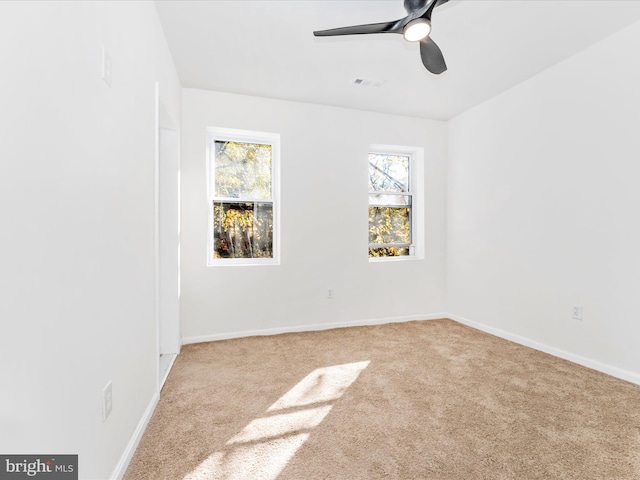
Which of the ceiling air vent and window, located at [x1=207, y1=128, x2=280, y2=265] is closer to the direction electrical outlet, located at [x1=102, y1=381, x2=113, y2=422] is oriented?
the ceiling air vent

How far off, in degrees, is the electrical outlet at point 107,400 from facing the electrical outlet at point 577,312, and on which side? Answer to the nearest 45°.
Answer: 0° — it already faces it

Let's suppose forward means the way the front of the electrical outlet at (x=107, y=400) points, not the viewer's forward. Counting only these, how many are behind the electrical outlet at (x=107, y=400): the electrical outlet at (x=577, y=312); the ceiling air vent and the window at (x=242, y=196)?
0

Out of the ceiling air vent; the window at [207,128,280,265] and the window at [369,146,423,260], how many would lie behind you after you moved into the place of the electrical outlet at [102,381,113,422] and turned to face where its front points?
0

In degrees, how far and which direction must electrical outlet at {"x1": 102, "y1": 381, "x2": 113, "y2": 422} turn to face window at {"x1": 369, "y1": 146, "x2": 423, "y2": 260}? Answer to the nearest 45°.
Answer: approximately 45° to its left

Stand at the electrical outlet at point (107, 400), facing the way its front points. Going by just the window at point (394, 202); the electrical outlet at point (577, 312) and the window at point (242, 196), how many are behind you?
0

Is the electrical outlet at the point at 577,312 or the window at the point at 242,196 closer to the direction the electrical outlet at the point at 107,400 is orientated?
the electrical outlet

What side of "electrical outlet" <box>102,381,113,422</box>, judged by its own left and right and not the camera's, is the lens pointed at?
right

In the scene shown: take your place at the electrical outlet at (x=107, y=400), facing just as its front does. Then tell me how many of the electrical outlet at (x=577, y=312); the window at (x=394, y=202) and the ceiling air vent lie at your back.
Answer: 0

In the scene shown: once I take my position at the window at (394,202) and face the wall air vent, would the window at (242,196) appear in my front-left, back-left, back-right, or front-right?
front-right

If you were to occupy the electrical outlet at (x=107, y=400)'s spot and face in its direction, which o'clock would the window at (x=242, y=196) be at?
The window is roughly at 10 o'clock from the electrical outlet.
